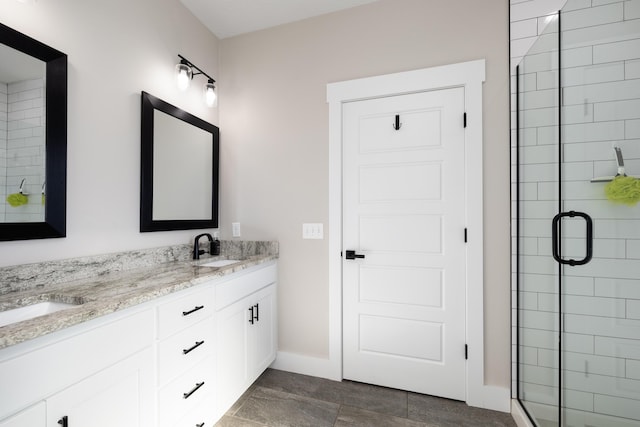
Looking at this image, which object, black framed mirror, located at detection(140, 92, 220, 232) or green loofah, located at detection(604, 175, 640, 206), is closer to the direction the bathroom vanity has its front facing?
the green loofah

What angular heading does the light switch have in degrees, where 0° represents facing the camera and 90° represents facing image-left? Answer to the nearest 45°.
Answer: approximately 0°

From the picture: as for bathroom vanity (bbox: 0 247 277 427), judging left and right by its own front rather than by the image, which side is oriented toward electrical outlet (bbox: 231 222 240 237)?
left

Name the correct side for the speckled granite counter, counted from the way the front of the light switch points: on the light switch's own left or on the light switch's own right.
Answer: on the light switch's own right

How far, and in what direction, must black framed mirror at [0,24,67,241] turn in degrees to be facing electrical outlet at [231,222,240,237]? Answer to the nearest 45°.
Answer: approximately 45° to its left

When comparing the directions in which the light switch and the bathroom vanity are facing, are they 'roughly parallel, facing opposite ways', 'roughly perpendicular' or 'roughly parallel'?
roughly perpendicular

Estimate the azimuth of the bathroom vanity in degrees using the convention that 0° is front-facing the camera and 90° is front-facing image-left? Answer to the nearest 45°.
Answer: approximately 315°

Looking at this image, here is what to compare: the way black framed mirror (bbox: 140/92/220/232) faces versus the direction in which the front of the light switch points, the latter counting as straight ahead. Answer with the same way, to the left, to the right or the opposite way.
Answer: to the left

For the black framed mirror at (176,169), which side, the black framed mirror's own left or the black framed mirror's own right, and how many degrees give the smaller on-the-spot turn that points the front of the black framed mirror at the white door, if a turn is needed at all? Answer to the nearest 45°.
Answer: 0° — it already faces it

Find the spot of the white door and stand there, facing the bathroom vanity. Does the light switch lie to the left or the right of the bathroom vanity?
right

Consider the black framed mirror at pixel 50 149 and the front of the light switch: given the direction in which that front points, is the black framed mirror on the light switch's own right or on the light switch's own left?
on the light switch's own right

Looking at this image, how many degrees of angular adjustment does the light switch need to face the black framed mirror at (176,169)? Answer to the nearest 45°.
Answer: approximately 90° to its right
